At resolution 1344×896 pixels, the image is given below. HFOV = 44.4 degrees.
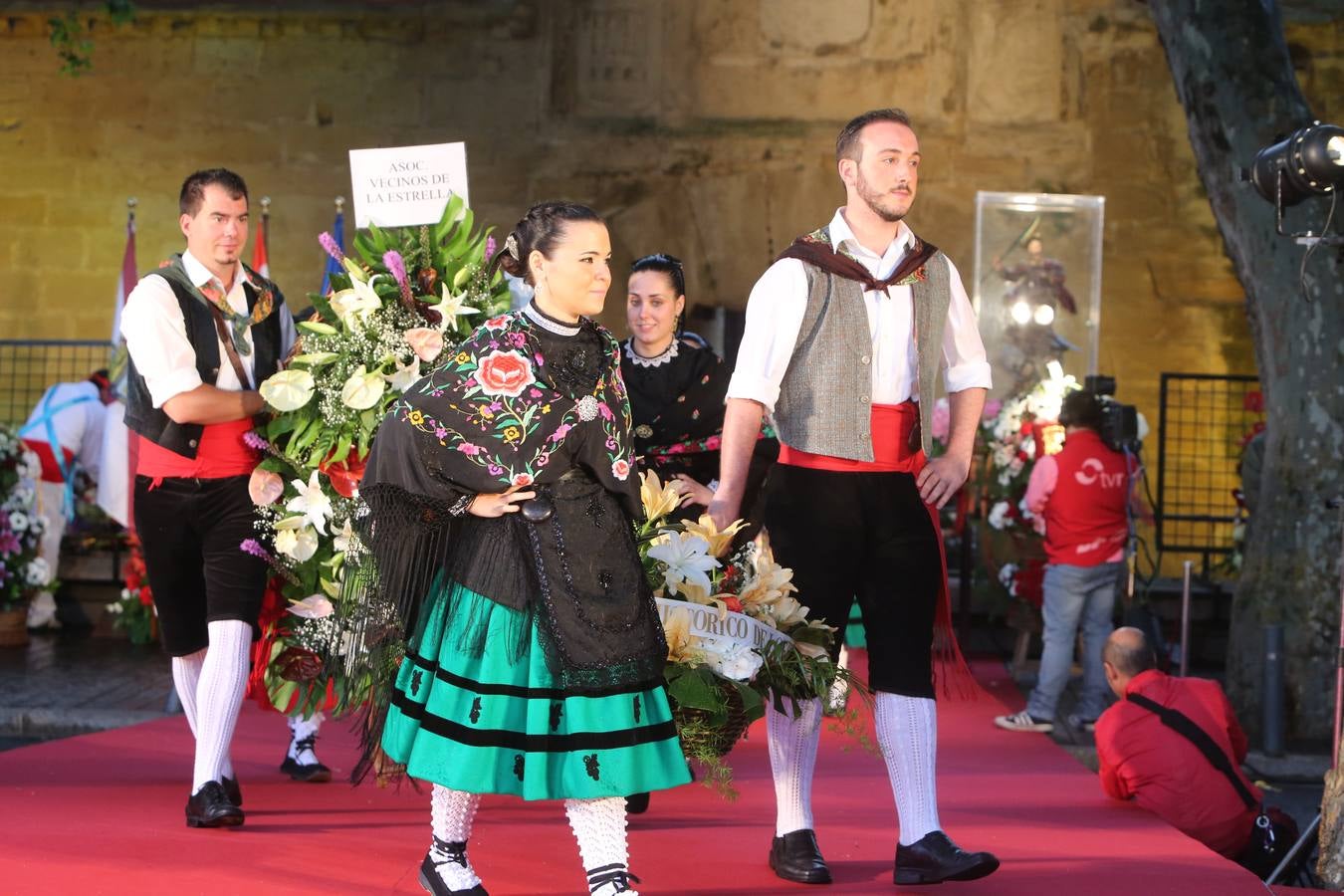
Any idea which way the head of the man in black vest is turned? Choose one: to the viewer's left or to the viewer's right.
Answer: to the viewer's right

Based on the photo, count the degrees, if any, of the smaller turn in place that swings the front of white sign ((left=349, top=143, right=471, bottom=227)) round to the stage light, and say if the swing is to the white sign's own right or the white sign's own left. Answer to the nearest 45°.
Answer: approximately 90° to the white sign's own left

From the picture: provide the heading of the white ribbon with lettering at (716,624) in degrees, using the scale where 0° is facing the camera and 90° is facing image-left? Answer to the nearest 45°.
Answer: approximately 0°

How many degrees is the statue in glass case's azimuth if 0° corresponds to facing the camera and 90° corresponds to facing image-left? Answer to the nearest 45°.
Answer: approximately 0°

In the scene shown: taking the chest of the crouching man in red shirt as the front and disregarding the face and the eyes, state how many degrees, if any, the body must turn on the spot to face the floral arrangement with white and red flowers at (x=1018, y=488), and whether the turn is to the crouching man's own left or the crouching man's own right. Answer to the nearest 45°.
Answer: approximately 45° to the crouching man's own right

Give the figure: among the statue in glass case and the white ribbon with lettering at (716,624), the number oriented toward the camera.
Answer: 2

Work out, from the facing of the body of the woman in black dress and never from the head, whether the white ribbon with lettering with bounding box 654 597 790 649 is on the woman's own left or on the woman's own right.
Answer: on the woman's own left

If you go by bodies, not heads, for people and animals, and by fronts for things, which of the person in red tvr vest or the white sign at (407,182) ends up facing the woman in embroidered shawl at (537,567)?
the white sign
